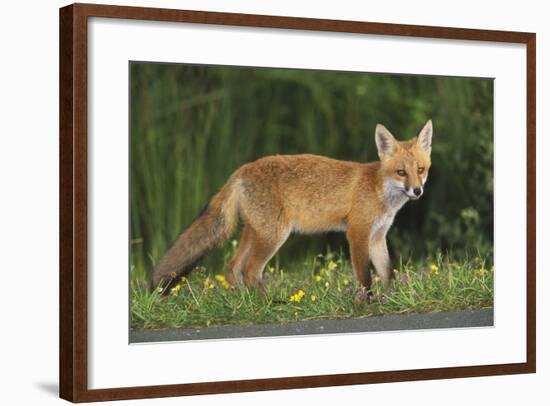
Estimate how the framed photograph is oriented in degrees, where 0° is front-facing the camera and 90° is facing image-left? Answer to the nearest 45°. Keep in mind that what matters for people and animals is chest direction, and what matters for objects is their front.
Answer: approximately 315°
